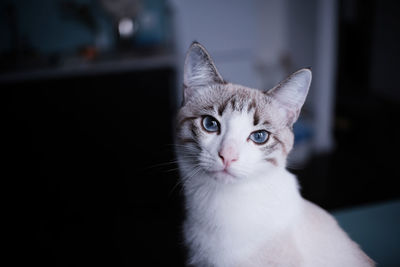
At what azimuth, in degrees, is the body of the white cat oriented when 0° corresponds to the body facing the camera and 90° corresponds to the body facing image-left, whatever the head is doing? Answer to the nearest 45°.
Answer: approximately 45°

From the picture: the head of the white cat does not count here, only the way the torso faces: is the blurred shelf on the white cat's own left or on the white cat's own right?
on the white cat's own right
